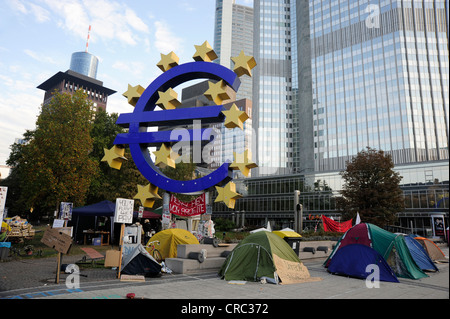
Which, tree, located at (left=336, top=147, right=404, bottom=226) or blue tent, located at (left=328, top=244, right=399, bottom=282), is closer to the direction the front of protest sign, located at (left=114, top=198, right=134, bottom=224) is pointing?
the blue tent

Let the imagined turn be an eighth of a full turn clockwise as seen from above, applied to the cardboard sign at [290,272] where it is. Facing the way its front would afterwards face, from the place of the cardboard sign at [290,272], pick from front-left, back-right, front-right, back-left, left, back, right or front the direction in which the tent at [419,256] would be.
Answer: back

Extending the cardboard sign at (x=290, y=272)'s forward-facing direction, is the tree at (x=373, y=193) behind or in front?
behind

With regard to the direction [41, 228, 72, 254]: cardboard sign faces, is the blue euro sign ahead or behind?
behind

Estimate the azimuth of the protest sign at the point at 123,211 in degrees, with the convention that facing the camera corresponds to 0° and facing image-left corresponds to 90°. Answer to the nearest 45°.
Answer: approximately 0°

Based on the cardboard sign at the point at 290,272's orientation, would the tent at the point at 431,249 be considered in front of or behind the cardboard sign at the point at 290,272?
behind

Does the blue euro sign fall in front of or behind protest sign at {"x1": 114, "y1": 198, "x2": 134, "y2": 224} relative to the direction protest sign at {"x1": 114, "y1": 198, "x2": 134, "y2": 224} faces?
behind

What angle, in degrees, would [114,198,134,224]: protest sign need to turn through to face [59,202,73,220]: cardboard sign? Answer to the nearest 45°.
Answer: approximately 135° to its right

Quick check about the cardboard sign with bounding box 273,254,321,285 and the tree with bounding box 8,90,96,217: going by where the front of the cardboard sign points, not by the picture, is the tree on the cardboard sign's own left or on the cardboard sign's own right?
on the cardboard sign's own right
